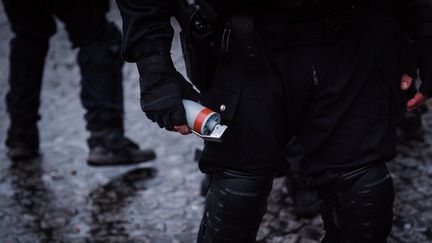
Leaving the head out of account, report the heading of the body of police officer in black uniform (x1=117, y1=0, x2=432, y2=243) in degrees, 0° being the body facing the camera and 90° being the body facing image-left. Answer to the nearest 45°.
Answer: approximately 0°

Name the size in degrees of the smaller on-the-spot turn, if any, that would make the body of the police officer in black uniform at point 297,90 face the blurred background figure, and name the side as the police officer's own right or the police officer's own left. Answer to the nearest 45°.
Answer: approximately 135° to the police officer's own right
